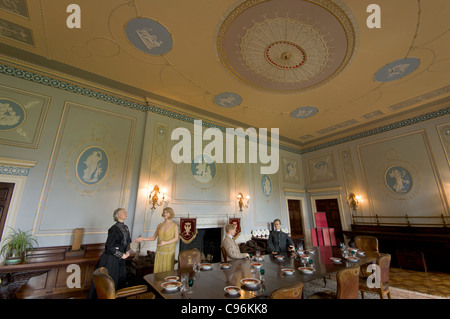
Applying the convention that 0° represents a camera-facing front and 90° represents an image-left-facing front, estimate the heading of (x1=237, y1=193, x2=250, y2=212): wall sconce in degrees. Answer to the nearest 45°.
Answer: approximately 315°

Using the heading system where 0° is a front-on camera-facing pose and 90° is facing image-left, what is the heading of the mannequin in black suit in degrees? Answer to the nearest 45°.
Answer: approximately 0°

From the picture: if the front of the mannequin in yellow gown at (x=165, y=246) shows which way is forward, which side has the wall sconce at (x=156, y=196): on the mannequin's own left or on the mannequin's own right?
on the mannequin's own right

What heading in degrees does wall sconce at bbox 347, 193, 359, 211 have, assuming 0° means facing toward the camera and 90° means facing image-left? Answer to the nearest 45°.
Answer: approximately 45°

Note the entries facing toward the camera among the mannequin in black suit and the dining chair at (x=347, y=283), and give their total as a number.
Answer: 1

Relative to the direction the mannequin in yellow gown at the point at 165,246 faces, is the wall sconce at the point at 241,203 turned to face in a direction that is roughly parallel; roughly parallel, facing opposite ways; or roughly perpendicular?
roughly perpendicular

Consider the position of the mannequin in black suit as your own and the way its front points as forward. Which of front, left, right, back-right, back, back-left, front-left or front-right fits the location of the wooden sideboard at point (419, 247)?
back-left

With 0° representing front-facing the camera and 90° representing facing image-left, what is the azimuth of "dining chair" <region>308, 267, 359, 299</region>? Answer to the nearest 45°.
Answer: approximately 135°

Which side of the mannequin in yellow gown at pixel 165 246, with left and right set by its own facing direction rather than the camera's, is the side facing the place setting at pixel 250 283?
left

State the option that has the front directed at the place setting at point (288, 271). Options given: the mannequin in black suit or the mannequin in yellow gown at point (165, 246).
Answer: the mannequin in black suit
